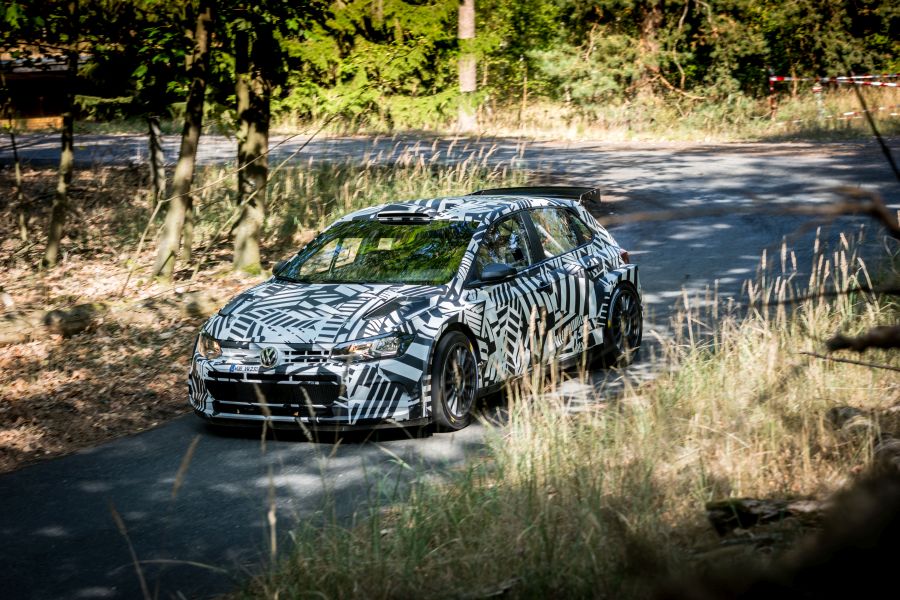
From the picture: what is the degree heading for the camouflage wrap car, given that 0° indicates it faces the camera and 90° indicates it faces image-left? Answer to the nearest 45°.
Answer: approximately 45°

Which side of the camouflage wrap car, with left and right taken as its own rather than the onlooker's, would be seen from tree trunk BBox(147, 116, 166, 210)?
right

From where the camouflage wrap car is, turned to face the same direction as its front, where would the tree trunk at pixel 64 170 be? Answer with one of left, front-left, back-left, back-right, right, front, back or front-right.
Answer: right

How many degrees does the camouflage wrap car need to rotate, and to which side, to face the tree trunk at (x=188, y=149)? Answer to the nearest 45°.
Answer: approximately 90° to its right

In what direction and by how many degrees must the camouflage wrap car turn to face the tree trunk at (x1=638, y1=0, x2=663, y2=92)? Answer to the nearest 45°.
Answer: approximately 135° to its right

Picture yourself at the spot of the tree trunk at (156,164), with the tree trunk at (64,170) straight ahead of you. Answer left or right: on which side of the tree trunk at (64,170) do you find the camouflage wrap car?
left

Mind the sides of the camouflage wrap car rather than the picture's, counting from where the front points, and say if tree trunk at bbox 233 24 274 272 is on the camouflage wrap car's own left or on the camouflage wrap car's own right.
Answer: on the camouflage wrap car's own right
